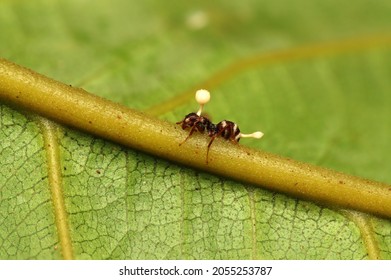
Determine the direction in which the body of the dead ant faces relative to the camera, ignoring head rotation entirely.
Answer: to the viewer's left
